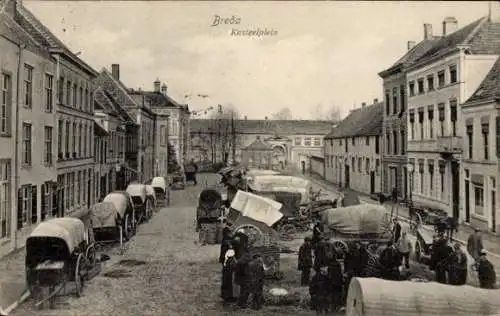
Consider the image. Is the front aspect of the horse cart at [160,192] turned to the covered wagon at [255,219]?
no

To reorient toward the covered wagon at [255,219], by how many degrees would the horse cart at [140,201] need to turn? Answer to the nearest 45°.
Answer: approximately 45° to its left

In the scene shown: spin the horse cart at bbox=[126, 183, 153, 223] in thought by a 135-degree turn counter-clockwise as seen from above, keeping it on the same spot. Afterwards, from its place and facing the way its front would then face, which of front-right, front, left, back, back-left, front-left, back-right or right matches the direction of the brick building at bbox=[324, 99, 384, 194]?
front-left

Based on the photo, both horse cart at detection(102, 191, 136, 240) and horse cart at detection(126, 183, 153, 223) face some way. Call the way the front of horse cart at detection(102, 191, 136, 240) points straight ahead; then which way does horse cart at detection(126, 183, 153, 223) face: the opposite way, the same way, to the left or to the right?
the same way

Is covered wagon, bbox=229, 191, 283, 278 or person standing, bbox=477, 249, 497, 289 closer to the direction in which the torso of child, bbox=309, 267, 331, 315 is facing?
the covered wagon

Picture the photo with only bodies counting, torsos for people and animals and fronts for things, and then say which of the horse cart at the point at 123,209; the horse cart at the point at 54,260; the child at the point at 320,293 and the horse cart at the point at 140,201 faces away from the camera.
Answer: the child

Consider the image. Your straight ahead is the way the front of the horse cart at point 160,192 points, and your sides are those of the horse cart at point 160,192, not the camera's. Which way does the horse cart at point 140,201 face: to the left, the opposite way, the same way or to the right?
the same way

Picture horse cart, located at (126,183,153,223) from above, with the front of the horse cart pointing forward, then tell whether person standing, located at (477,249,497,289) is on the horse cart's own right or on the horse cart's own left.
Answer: on the horse cart's own left

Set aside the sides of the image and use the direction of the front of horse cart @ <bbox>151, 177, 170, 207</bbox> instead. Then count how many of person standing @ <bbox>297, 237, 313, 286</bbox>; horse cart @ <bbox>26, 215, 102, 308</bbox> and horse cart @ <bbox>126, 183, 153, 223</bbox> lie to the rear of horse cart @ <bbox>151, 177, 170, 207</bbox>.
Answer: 0

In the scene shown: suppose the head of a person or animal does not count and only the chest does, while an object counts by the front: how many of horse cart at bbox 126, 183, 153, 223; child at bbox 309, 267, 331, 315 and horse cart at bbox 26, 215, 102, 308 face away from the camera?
1

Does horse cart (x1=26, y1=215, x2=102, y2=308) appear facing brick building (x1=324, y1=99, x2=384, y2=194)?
no

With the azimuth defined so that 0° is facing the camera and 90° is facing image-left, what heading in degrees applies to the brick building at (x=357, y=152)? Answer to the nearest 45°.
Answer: approximately 45°
